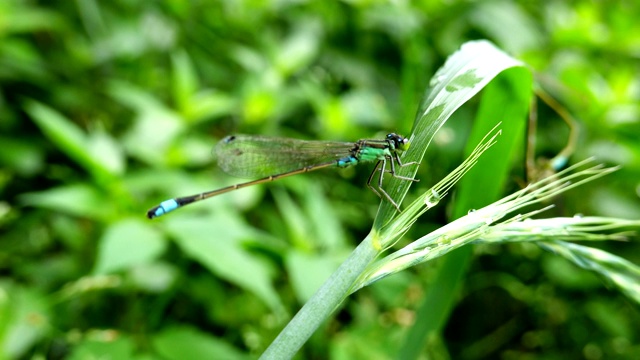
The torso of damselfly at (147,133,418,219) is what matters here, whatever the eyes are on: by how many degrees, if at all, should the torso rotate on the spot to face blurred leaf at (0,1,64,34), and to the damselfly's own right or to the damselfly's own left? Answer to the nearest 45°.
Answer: approximately 180°

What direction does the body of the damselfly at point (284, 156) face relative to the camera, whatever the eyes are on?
to the viewer's right

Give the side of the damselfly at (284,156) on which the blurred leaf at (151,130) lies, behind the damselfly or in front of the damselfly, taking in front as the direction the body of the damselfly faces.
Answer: behind
